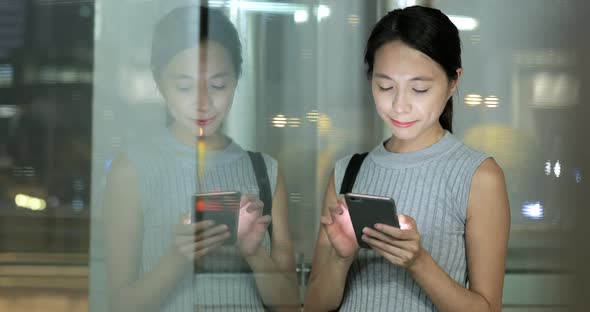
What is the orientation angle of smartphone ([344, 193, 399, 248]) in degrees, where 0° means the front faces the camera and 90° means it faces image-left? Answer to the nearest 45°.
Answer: approximately 180°
